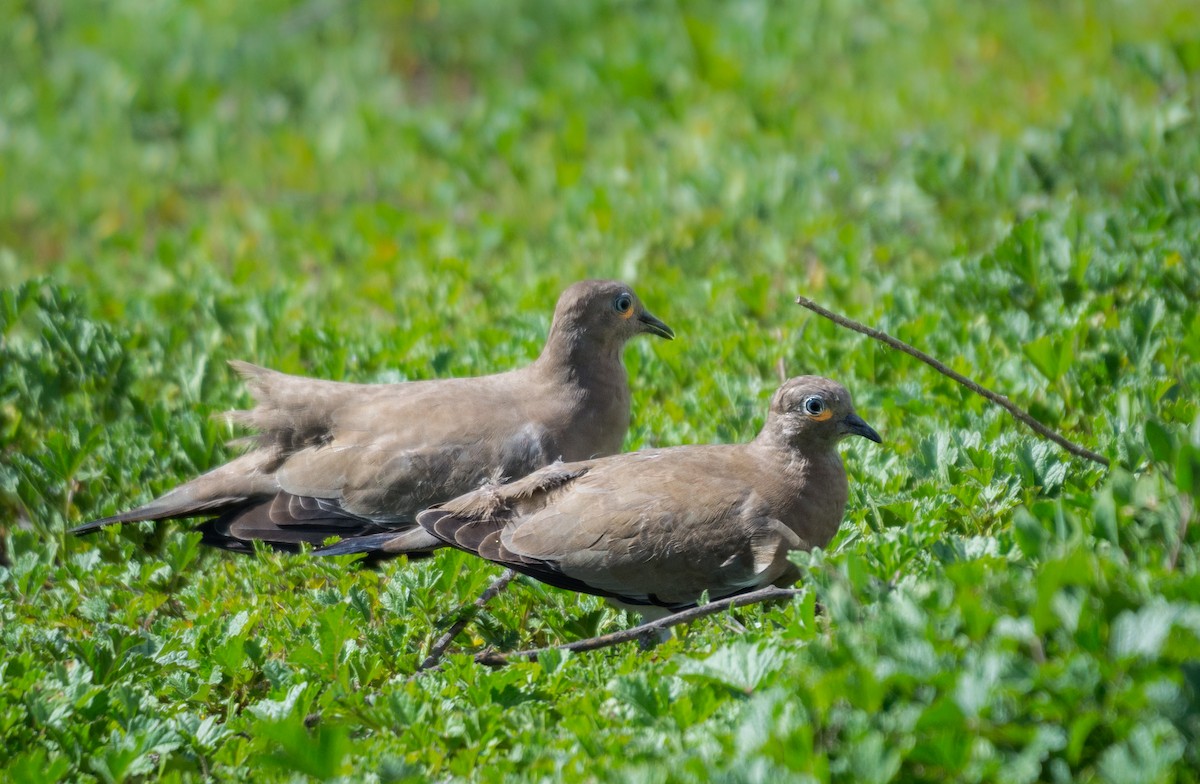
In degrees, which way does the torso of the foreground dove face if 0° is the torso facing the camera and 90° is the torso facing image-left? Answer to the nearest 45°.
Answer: approximately 270°

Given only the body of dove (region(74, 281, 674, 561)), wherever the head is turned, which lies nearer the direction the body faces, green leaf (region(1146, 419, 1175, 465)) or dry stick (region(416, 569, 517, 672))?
the green leaf

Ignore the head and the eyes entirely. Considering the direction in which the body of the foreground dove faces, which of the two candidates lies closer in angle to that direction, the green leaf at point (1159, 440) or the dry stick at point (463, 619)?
the green leaf

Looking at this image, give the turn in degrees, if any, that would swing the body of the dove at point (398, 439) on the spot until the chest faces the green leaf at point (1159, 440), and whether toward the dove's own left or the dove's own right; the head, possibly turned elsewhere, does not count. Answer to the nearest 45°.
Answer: approximately 45° to the dove's own right

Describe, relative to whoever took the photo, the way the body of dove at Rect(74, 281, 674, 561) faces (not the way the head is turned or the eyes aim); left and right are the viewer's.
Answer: facing to the right of the viewer

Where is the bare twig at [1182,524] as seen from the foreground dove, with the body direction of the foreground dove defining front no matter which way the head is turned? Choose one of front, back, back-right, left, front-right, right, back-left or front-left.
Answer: front-right

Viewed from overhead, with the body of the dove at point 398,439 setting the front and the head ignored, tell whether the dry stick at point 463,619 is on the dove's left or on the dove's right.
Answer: on the dove's right

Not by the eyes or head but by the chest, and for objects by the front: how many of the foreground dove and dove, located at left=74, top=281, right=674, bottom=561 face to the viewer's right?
2

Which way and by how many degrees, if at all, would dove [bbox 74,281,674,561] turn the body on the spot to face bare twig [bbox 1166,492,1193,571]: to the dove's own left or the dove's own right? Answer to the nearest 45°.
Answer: approximately 45° to the dove's own right
